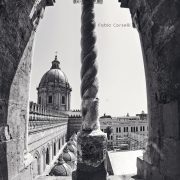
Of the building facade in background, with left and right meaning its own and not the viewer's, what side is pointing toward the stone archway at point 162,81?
front

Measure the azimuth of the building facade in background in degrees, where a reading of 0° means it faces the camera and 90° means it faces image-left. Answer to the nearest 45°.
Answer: approximately 0°

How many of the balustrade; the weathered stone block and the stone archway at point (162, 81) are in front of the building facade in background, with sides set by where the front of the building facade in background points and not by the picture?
3

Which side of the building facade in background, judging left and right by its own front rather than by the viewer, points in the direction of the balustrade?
front

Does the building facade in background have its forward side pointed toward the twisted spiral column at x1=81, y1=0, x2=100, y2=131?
yes

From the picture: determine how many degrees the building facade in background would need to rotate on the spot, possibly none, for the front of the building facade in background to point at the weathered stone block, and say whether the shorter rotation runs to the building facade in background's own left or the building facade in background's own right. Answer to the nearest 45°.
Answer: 0° — it already faces it
